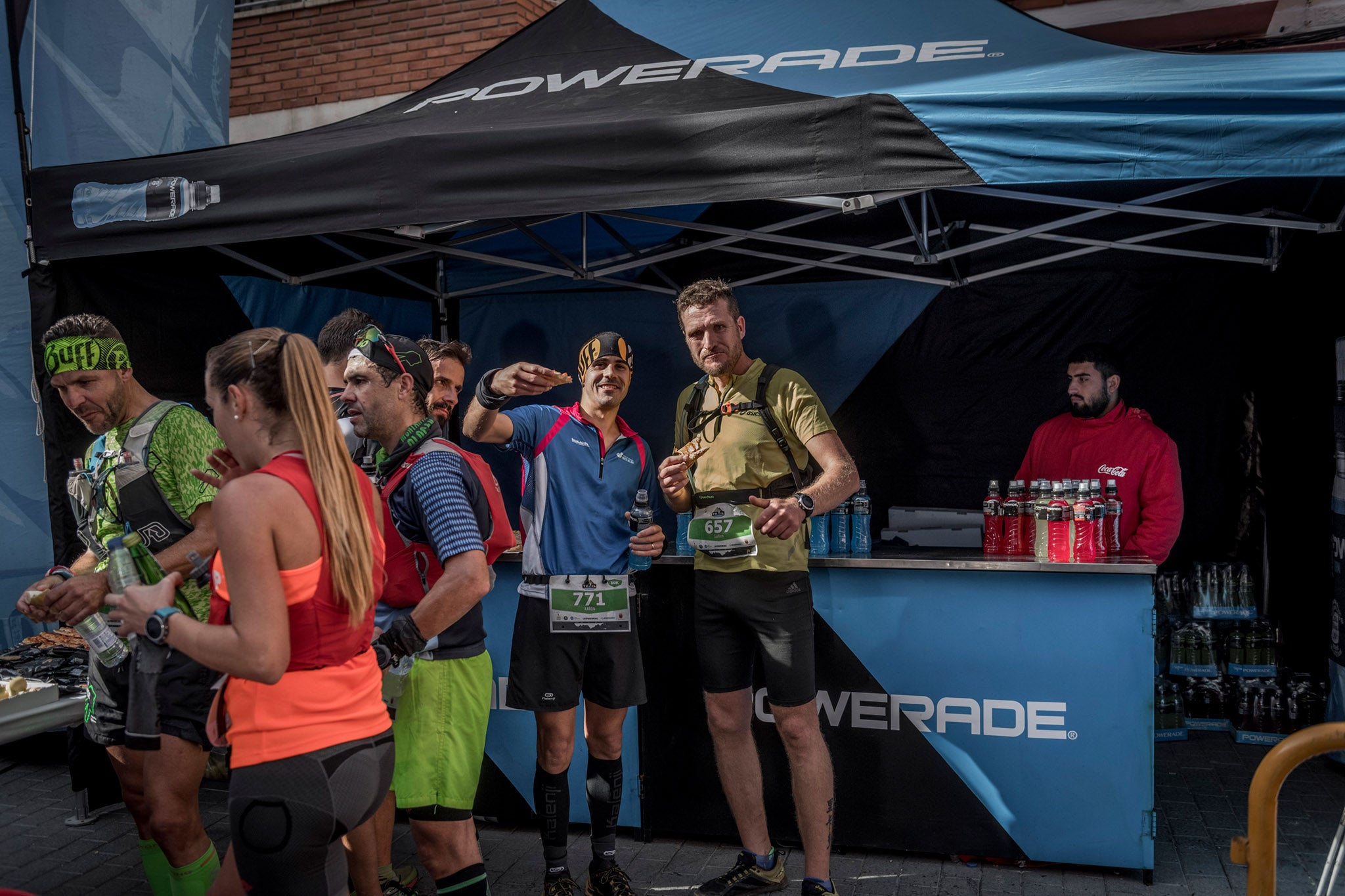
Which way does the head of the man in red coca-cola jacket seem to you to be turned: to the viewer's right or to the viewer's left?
to the viewer's left

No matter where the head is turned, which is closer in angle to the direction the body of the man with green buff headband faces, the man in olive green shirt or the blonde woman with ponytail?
the blonde woman with ponytail

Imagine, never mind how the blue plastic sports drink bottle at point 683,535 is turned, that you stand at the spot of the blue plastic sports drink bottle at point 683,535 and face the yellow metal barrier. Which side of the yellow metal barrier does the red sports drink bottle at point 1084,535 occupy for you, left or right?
left

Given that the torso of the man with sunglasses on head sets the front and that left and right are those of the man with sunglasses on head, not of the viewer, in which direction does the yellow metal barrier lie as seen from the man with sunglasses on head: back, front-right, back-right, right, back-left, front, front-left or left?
back-left

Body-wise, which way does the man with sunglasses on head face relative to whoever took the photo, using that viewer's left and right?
facing to the left of the viewer

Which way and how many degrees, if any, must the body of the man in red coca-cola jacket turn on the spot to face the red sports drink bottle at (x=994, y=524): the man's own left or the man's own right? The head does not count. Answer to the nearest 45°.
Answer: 0° — they already face it

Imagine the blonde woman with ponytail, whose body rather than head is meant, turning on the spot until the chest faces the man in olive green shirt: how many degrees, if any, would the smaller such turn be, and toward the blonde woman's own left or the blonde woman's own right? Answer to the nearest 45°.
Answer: approximately 90° to the blonde woman's own right

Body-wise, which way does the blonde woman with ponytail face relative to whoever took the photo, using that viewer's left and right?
facing away from the viewer and to the left of the viewer
